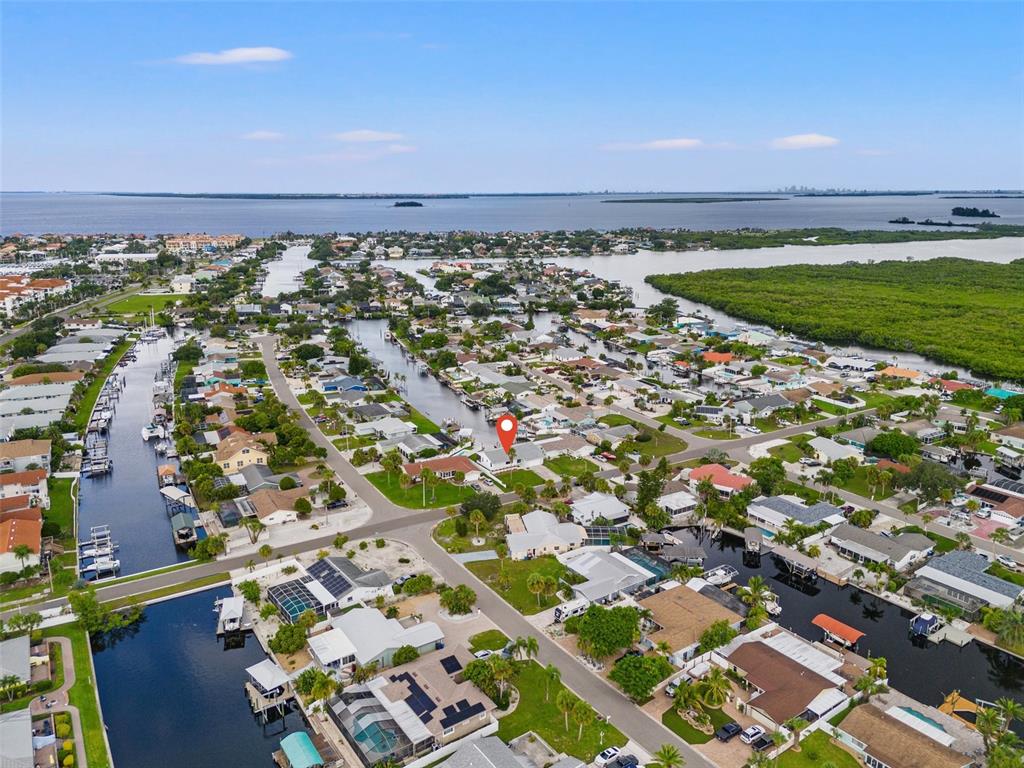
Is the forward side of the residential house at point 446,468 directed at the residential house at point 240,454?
no

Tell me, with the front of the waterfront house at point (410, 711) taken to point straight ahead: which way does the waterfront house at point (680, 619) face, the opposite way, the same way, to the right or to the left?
the opposite way

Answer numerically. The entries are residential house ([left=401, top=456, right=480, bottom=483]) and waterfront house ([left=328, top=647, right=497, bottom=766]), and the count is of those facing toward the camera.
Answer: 1

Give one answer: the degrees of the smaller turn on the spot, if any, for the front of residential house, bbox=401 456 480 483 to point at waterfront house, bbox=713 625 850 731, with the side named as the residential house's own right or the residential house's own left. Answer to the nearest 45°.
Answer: approximately 45° to the residential house's own left

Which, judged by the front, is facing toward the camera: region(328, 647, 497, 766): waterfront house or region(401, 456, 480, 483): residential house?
the residential house

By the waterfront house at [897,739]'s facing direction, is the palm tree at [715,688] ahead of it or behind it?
ahead

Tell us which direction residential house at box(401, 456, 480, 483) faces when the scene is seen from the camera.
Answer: facing the viewer

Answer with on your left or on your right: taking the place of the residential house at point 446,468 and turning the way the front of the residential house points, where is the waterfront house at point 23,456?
on your right

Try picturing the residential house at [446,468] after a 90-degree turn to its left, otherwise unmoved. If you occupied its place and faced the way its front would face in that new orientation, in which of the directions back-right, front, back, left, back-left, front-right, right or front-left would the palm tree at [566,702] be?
right

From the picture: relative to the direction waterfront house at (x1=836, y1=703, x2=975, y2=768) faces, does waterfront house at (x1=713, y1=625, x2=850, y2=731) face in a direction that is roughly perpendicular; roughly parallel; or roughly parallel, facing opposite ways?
roughly parallel

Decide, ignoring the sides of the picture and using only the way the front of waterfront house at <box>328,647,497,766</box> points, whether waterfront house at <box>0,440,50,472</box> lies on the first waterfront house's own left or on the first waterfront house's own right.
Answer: on the first waterfront house's own left

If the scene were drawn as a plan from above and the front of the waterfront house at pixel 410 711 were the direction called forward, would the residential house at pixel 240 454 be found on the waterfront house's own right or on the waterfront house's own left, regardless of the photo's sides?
on the waterfront house's own left

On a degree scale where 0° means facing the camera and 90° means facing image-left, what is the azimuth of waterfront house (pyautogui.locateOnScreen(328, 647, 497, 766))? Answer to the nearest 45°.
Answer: approximately 225°

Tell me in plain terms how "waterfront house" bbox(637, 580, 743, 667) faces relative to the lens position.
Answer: facing the viewer and to the left of the viewer
